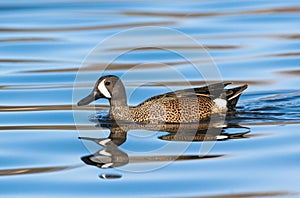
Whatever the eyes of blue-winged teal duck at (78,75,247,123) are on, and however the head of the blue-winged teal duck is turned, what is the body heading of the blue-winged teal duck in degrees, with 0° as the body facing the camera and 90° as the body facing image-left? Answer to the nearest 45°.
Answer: approximately 90°
